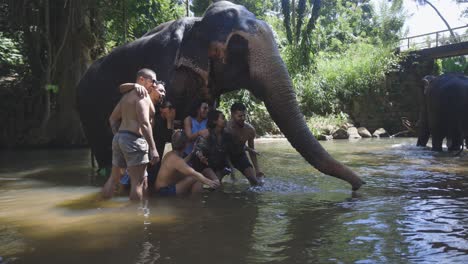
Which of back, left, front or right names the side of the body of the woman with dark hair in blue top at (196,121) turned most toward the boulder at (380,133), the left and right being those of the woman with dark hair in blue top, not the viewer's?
left

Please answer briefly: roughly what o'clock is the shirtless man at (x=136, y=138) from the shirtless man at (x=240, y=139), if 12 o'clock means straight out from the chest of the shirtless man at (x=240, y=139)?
the shirtless man at (x=136, y=138) is roughly at 3 o'clock from the shirtless man at (x=240, y=139).

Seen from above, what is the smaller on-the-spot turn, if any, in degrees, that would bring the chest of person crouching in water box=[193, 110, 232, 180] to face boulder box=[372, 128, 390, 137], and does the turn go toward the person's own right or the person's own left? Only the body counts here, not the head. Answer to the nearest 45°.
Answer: approximately 90° to the person's own left

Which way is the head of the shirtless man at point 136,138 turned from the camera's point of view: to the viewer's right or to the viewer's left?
to the viewer's right

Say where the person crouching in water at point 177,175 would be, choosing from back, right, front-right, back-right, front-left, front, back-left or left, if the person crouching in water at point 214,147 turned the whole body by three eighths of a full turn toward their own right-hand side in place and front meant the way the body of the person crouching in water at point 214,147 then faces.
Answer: front-left

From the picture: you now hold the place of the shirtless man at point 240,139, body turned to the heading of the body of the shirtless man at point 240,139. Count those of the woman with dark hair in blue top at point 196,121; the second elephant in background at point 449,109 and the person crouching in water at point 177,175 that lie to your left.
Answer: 1
